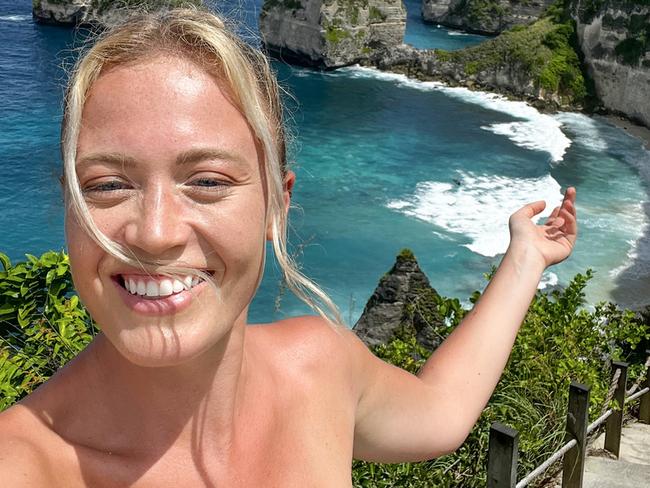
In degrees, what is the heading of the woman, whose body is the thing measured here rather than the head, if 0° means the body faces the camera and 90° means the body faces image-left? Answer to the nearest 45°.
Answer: approximately 0°

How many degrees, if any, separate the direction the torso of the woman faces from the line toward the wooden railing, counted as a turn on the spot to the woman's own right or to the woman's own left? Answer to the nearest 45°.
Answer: approximately 135° to the woman's own left

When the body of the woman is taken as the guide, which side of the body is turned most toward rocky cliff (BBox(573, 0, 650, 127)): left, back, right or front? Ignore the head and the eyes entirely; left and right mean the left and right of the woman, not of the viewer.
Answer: back

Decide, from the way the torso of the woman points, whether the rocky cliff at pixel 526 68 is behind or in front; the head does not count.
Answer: behind

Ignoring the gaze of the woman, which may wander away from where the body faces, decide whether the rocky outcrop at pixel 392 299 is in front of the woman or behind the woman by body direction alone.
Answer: behind
